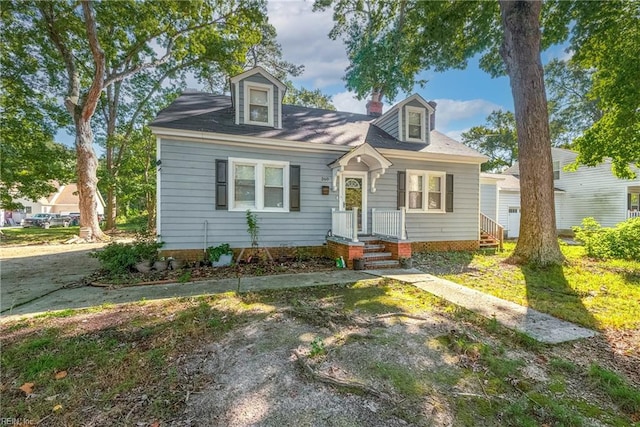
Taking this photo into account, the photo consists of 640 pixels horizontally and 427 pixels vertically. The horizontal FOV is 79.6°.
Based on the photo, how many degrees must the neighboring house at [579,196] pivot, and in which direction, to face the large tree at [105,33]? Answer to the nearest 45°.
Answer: approximately 45° to its right

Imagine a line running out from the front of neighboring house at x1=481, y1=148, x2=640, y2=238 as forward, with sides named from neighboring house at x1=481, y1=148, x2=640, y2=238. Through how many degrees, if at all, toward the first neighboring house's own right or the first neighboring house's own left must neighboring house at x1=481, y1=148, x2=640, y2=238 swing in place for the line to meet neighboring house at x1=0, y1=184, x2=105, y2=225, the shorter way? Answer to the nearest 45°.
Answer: approximately 90° to the first neighboring house's own right

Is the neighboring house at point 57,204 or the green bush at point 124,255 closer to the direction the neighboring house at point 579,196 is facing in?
the green bush

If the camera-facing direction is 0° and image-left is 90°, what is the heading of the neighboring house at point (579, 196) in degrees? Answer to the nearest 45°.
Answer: approximately 0°

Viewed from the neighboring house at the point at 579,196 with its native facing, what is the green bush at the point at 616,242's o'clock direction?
The green bush is roughly at 12 o'clock from the neighboring house.

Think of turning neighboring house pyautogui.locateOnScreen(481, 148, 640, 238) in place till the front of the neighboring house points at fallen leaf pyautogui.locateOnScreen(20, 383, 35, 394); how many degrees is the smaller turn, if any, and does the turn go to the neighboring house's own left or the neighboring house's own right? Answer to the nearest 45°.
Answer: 0° — it already faces it
